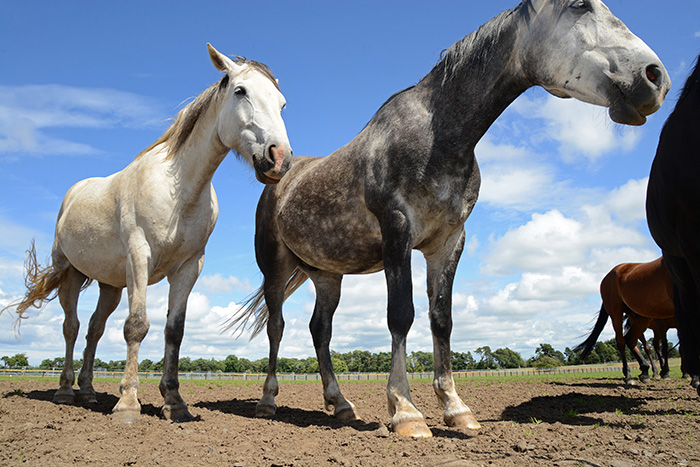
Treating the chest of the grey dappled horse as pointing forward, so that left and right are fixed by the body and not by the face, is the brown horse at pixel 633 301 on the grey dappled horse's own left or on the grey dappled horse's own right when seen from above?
on the grey dappled horse's own left

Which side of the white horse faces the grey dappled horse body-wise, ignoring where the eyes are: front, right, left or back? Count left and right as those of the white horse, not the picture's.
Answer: front

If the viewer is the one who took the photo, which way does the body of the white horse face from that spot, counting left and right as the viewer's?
facing the viewer and to the right of the viewer

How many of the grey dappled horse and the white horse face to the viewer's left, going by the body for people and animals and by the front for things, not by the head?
0

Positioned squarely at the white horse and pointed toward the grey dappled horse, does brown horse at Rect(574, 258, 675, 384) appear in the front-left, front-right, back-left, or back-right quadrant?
front-left

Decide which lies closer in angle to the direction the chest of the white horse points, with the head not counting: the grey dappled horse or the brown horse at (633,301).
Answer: the grey dappled horse
